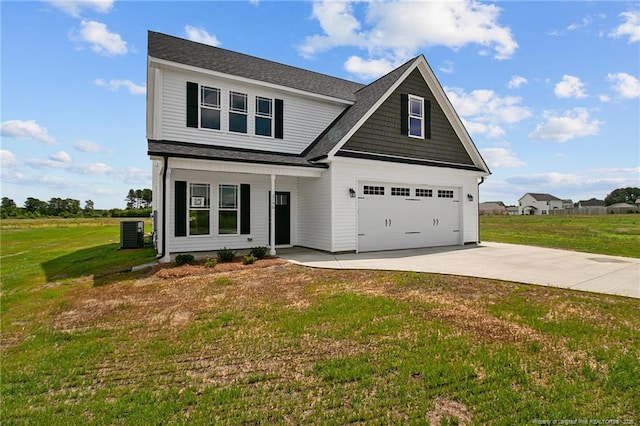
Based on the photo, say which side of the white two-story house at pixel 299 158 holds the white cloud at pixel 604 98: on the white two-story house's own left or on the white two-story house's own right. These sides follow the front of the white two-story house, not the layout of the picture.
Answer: on the white two-story house's own left

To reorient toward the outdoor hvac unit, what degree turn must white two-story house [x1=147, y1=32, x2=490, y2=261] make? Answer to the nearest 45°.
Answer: approximately 135° to its right

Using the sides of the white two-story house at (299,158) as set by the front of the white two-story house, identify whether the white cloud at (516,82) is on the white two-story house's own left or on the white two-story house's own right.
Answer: on the white two-story house's own left

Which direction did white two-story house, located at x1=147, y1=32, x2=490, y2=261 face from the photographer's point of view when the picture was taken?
facing the viewer and to the right of the viewer

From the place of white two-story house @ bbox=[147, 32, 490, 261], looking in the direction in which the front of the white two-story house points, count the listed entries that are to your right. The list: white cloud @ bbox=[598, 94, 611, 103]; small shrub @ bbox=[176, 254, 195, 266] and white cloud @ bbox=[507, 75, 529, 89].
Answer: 1
